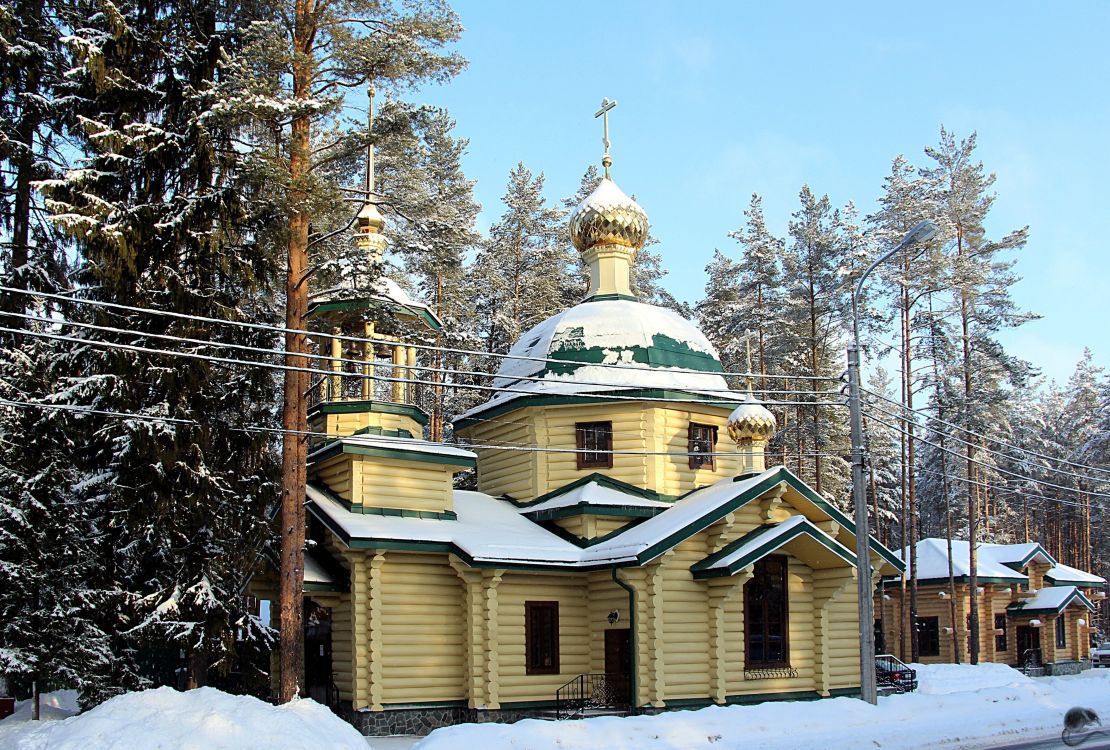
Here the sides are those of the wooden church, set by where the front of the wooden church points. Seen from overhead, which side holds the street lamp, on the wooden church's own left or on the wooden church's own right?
on the wooden church's own left

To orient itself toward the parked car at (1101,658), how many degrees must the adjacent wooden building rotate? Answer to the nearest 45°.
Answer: approximately 135° to its left

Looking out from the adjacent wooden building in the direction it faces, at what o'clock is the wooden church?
The wooden church is roughly at 2 o'clock from the adjacent wooden building.

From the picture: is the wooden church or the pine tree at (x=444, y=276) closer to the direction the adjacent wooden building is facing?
the wooden church

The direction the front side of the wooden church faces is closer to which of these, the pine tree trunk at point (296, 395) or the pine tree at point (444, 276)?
the pine tree trunk

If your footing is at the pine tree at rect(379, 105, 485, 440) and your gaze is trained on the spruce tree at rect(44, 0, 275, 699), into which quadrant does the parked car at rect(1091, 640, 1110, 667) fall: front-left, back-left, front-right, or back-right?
back-left

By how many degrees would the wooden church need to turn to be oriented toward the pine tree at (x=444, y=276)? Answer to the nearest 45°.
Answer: approximately 135° to its right

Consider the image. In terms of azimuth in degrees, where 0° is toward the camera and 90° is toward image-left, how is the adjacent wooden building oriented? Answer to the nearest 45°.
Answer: approximately 315°

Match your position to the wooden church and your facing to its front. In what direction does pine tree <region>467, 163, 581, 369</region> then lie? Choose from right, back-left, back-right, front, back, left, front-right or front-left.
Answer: back-right
